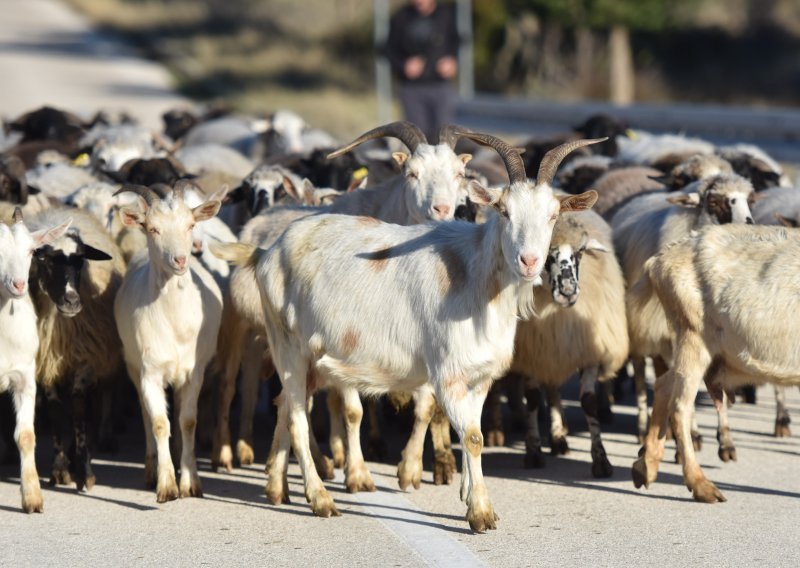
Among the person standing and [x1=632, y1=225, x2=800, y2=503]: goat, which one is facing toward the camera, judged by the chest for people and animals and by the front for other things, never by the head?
the person standing

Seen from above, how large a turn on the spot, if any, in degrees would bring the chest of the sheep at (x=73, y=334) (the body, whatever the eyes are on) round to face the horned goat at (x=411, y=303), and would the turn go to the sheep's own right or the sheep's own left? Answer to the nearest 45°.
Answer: approximately 45° to the sheep's own left

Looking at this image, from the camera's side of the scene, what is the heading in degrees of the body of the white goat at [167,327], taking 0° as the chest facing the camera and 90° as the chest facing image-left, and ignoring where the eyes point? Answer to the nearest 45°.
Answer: approximately 0°

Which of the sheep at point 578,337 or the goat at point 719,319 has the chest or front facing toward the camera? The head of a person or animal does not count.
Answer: the sheep at point 578,337

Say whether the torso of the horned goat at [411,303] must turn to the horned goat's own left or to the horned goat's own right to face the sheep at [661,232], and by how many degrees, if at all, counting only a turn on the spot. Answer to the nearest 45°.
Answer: approximately 90° to the horned goat's own left

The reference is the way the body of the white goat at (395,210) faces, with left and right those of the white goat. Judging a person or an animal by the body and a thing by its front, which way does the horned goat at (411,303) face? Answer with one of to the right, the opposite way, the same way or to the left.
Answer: the same way

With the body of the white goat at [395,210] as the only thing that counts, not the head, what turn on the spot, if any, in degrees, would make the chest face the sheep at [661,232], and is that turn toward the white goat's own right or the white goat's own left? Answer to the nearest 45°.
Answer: approximately 45° to the white goat's own left

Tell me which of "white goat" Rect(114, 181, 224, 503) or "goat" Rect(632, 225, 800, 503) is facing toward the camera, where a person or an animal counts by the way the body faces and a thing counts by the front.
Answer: the white goat

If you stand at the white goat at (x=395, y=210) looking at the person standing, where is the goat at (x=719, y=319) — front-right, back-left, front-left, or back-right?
back-right

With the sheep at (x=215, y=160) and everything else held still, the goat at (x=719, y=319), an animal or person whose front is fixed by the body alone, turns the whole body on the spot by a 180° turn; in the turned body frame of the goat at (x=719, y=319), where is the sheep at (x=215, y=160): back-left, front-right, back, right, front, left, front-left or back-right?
front-right

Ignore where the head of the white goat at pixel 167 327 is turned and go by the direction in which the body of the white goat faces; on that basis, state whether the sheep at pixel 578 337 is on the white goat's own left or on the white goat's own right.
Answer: on the white goat's own left

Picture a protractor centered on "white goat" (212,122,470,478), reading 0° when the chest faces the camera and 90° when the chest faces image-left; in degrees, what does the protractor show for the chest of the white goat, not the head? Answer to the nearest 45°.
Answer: approximately 315°

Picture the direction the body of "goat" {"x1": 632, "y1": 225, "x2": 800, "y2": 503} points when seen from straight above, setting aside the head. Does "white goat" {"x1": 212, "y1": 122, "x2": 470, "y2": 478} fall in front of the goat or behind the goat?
behind

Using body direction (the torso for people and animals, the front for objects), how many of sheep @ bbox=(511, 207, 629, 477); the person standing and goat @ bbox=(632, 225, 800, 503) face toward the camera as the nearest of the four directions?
2

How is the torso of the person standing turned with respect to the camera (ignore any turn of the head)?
toward the camera

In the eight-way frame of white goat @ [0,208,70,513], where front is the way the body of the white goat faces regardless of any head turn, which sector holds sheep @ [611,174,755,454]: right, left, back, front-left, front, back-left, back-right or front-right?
left

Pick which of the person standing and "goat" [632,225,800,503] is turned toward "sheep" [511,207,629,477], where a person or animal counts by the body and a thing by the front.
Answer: the person standing

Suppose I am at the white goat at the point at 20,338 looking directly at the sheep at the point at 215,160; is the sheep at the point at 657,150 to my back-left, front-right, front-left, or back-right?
front-right

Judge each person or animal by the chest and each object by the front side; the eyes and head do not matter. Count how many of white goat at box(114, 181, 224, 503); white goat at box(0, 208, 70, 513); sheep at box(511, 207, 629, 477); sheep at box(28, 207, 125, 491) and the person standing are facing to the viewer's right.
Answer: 0

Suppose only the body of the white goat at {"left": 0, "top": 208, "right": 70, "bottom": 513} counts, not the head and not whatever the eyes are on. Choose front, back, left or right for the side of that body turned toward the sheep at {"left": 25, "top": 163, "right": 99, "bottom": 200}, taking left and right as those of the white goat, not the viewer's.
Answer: back

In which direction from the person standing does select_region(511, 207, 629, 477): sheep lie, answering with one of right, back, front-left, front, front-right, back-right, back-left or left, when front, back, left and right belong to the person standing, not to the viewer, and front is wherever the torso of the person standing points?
front
